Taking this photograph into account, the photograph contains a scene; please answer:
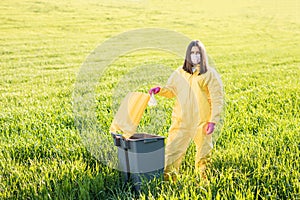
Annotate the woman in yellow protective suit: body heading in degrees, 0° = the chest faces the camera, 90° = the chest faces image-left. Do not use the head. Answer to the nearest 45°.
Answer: approximately 0°

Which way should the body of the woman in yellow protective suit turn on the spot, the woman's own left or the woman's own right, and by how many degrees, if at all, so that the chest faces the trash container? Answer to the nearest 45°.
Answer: approximately 45° to the woman's own right
